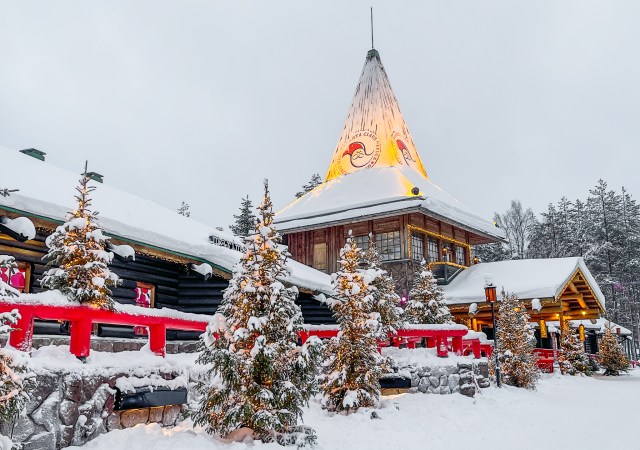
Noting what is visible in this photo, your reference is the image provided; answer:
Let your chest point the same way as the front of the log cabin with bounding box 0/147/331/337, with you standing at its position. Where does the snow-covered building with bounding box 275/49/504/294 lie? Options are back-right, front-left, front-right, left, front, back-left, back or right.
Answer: left

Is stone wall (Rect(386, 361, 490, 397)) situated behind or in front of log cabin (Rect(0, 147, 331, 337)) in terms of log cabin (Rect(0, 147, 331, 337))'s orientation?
in front

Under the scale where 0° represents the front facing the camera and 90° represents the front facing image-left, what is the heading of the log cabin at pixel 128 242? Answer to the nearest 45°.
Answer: approximately 315°

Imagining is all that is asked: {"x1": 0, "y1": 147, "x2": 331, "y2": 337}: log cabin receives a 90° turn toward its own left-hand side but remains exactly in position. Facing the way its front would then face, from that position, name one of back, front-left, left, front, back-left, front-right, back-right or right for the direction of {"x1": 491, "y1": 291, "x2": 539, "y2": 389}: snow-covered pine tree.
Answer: front-right

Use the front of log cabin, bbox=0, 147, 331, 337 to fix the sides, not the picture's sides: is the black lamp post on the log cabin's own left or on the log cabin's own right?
on the log cabin's own left

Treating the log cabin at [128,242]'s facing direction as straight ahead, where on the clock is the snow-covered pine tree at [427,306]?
The snow-covered pine tree is roughly at 10 o'clock from the log cabin.

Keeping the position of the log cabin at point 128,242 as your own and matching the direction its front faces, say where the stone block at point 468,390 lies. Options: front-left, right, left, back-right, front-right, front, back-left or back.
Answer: front-left

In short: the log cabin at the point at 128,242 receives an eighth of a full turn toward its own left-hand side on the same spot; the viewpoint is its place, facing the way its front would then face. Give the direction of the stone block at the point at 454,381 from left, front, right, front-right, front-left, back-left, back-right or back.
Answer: front

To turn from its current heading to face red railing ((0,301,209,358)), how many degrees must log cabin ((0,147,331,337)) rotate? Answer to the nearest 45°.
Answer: approximately 45° to its right

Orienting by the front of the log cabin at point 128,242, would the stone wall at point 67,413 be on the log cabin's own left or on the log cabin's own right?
on the log cabin's own right

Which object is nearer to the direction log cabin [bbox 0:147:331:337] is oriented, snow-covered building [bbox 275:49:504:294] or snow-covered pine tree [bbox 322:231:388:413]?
the snow-covered pine tree

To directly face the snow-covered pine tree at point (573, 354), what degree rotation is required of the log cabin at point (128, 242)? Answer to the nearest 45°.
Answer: approximately 90° to its left

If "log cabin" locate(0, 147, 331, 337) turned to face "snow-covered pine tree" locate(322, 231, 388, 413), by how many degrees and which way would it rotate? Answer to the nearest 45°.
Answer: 0° — it already faces it

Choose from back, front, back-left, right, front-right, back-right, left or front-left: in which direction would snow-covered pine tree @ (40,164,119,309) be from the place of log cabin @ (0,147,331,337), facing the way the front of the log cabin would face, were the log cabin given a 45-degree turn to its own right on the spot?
front

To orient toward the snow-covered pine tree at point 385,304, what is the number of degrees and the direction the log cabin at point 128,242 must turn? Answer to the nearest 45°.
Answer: approximately 45° to its left
